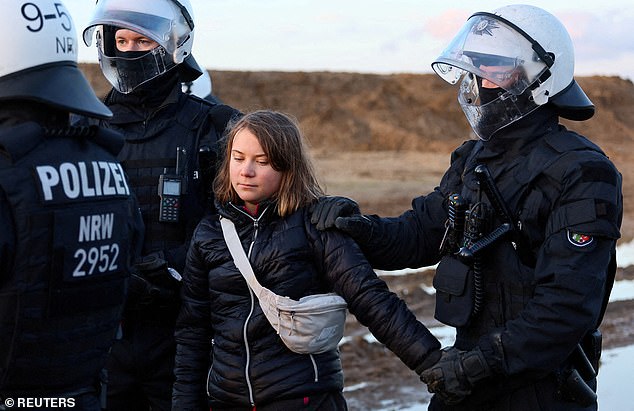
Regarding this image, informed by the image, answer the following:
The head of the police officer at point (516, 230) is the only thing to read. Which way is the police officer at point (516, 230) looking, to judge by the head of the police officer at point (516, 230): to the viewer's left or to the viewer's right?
to the viewer's left

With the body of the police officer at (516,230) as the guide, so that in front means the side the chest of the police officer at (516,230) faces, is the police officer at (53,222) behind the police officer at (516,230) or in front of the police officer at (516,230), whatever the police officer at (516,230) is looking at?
in front

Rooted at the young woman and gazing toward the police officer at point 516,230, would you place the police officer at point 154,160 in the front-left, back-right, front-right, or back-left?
back-left

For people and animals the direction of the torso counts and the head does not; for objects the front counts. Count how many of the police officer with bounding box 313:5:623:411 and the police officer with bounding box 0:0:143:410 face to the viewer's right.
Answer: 0

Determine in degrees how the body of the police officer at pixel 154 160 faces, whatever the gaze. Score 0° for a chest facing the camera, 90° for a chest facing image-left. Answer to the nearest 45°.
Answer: approximately 45°

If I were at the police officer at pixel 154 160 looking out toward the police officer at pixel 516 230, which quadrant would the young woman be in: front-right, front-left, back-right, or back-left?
front-right

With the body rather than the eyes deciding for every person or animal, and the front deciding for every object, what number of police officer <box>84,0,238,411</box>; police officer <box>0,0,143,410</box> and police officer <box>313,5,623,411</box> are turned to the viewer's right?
0

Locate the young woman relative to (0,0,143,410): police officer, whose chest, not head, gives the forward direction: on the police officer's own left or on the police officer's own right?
on the police officer's own right

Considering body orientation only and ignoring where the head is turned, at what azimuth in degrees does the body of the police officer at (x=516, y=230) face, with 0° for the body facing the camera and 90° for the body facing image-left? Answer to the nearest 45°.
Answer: approximately 45°

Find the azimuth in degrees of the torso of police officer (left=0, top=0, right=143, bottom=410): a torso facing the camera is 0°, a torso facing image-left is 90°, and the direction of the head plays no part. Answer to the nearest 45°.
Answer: approximately 135°

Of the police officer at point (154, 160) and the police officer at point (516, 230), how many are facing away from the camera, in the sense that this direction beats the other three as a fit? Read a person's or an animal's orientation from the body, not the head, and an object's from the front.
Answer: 0
